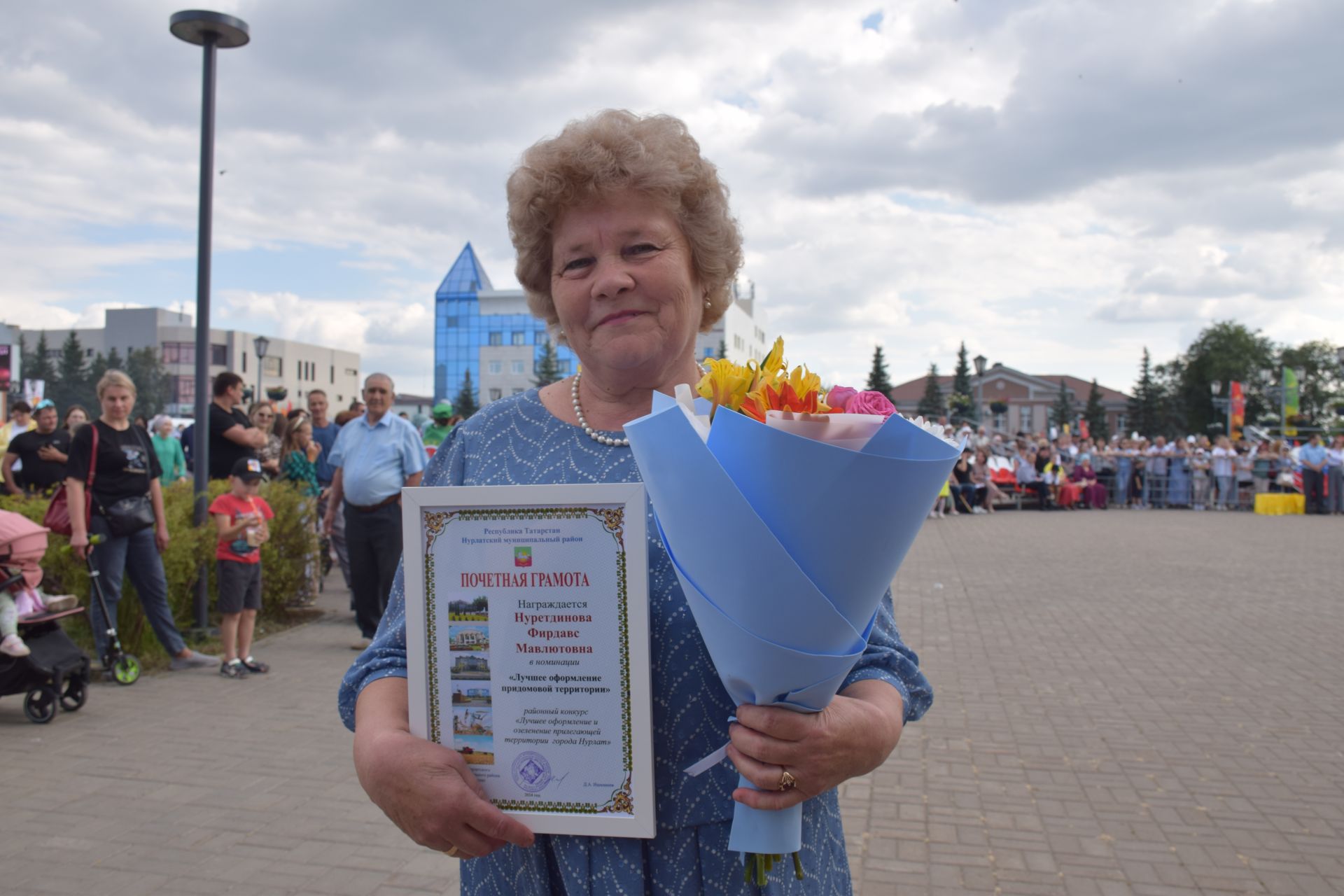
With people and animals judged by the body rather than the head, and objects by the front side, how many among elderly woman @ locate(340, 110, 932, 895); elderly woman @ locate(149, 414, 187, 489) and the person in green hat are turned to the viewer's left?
0

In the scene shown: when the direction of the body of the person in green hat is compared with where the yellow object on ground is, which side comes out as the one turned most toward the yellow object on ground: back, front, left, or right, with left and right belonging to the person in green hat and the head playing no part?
right

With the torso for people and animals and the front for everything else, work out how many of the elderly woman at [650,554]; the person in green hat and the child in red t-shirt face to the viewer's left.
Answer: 0

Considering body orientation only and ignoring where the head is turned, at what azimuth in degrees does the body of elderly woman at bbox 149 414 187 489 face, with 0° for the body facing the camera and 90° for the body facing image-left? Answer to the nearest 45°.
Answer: approximately 315°

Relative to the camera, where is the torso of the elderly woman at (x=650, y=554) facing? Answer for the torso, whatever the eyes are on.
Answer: toward the camera

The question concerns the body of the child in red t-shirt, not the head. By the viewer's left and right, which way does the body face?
facing the viewer and to the right of the viewer

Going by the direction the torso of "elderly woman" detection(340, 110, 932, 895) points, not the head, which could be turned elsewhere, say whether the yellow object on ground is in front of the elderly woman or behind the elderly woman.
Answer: behind

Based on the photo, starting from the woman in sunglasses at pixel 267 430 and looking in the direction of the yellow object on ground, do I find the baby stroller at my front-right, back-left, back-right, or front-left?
back-right
